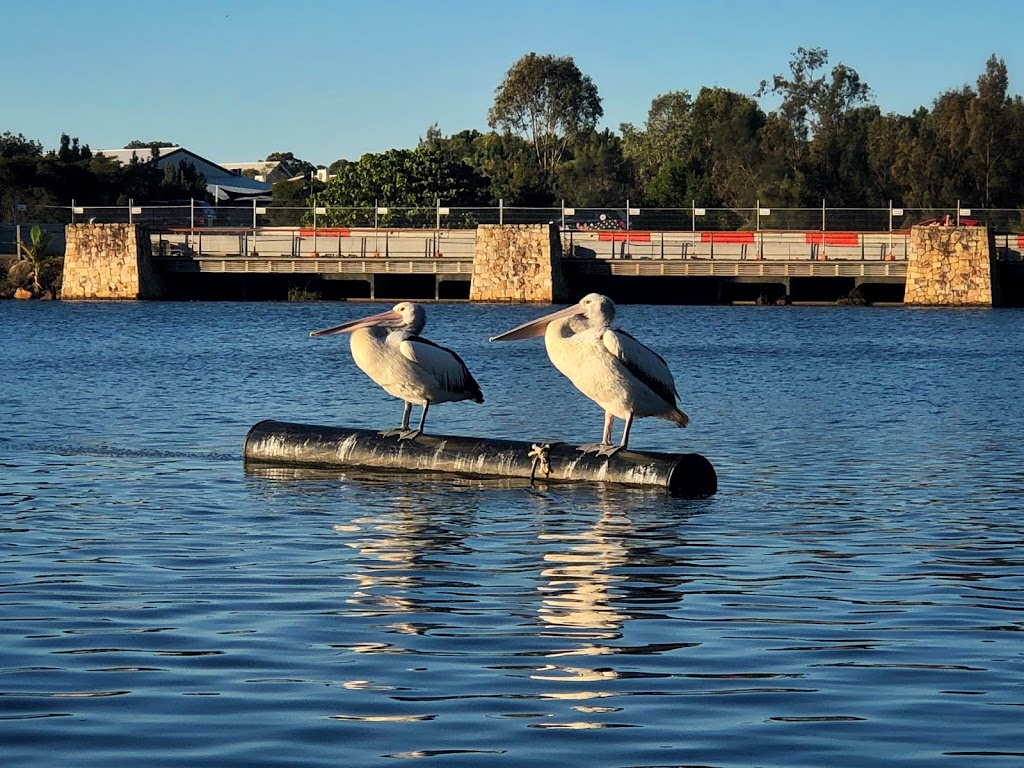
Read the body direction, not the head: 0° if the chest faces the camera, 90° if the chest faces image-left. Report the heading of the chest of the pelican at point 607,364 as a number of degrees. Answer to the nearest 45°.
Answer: approximately 90°

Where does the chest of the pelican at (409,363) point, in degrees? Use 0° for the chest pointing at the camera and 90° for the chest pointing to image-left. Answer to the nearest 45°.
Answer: approximately 90°

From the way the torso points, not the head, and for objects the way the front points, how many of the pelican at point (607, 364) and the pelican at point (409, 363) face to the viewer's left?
2

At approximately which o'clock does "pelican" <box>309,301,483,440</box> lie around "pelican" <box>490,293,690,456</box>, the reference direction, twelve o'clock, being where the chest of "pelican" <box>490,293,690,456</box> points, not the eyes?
"pelican" <box>309,301,483,440</box> is roughly at 1 o'clock from "pelican" <box>490,293,690,456</box>.

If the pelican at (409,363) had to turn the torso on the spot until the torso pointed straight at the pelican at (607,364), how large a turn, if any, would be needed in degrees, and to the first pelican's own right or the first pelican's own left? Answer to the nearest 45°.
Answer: approximately 135° to the first pelican's own left
